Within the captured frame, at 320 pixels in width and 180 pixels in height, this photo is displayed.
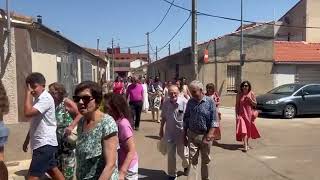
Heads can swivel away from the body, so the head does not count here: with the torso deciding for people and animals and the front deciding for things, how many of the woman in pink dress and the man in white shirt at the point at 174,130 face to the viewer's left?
0

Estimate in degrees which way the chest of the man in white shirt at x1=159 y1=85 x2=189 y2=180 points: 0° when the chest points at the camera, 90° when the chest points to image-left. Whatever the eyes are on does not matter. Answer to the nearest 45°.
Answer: approximately 0°

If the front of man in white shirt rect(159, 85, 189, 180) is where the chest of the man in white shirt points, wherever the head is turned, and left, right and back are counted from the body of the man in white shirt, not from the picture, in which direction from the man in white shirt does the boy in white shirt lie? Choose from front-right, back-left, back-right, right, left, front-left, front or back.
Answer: front-right
